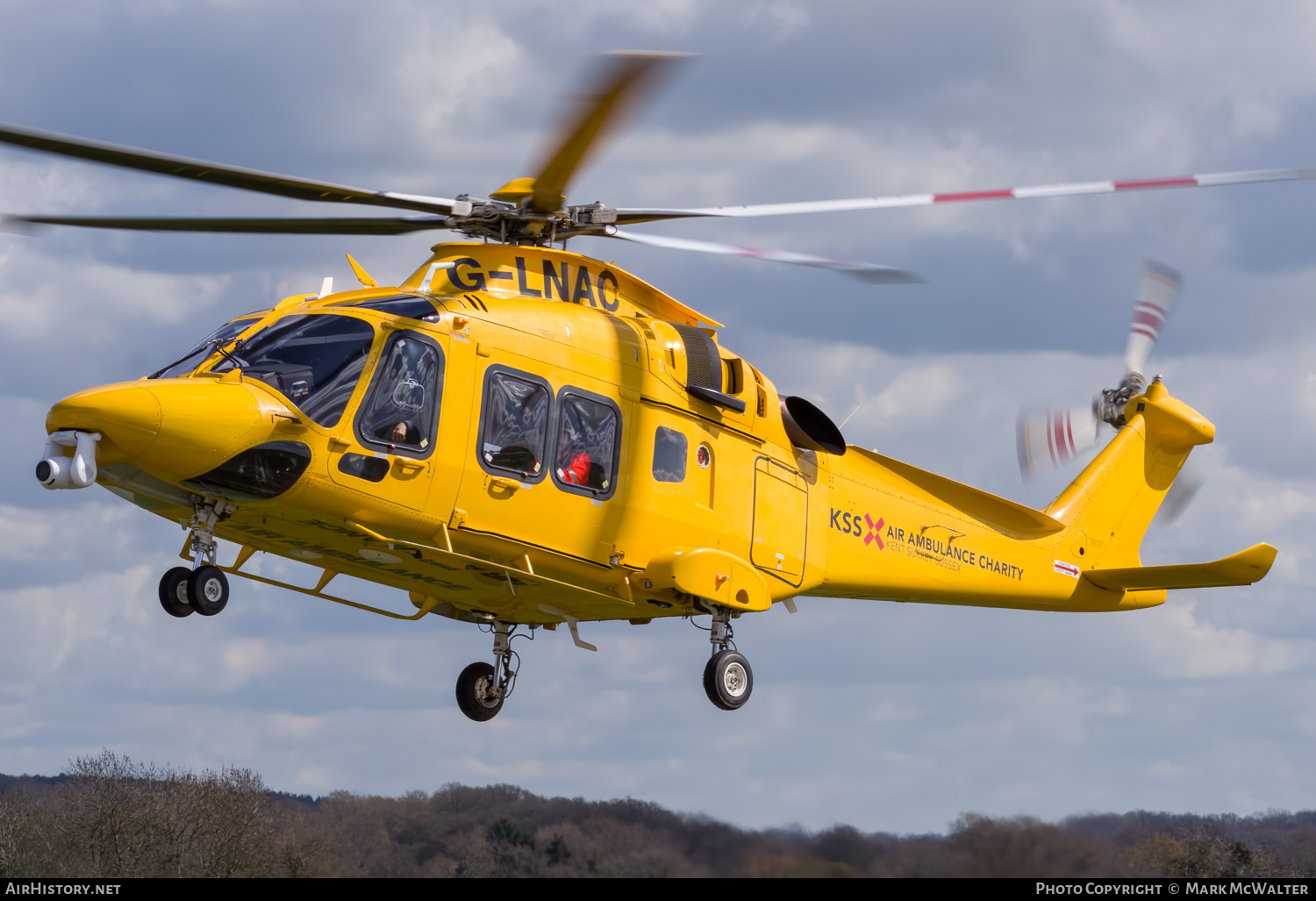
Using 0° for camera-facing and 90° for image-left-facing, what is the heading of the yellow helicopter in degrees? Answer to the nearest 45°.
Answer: approximately 45°
